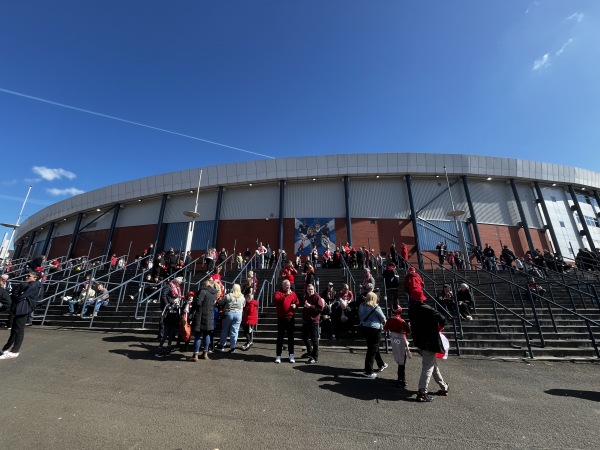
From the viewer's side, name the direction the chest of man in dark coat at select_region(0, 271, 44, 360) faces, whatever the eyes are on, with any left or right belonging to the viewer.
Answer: facing to the left of the viewer

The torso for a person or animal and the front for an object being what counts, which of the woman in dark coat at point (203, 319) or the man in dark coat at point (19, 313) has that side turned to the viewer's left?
the man in dark coat at point (19, 313)

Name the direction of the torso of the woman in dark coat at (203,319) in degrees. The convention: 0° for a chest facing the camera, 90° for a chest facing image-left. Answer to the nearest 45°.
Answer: approximately 225°

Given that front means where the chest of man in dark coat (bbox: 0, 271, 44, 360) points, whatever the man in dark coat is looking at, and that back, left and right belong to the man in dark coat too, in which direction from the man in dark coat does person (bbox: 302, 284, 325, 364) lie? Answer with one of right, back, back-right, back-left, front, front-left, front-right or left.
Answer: back-left

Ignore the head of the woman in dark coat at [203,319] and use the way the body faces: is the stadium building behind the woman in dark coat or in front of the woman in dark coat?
in front

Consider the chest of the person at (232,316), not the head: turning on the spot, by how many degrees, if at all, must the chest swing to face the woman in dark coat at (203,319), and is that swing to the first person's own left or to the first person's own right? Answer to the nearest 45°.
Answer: approximately 135° to the first person's own left

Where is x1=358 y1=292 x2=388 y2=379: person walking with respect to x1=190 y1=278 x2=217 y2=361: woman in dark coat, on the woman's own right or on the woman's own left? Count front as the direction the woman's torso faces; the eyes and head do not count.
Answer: on the woman's own right

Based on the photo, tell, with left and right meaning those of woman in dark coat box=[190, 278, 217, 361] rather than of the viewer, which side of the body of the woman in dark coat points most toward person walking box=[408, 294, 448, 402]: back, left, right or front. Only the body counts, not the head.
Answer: right

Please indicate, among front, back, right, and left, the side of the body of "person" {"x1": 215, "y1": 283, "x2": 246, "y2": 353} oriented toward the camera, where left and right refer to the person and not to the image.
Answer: back

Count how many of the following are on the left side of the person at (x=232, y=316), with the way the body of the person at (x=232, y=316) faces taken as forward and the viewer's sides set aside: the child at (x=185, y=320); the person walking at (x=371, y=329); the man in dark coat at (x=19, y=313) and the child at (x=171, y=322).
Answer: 3

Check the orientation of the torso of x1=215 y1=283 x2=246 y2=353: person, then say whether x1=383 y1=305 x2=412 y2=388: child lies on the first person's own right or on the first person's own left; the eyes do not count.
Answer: on the first person's own right

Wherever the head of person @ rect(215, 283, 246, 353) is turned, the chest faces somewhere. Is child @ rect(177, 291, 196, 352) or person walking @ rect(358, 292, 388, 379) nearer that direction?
the child

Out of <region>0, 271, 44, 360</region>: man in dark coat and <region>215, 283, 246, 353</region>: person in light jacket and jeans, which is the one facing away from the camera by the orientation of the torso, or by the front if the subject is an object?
the person in light jacket and jeans
